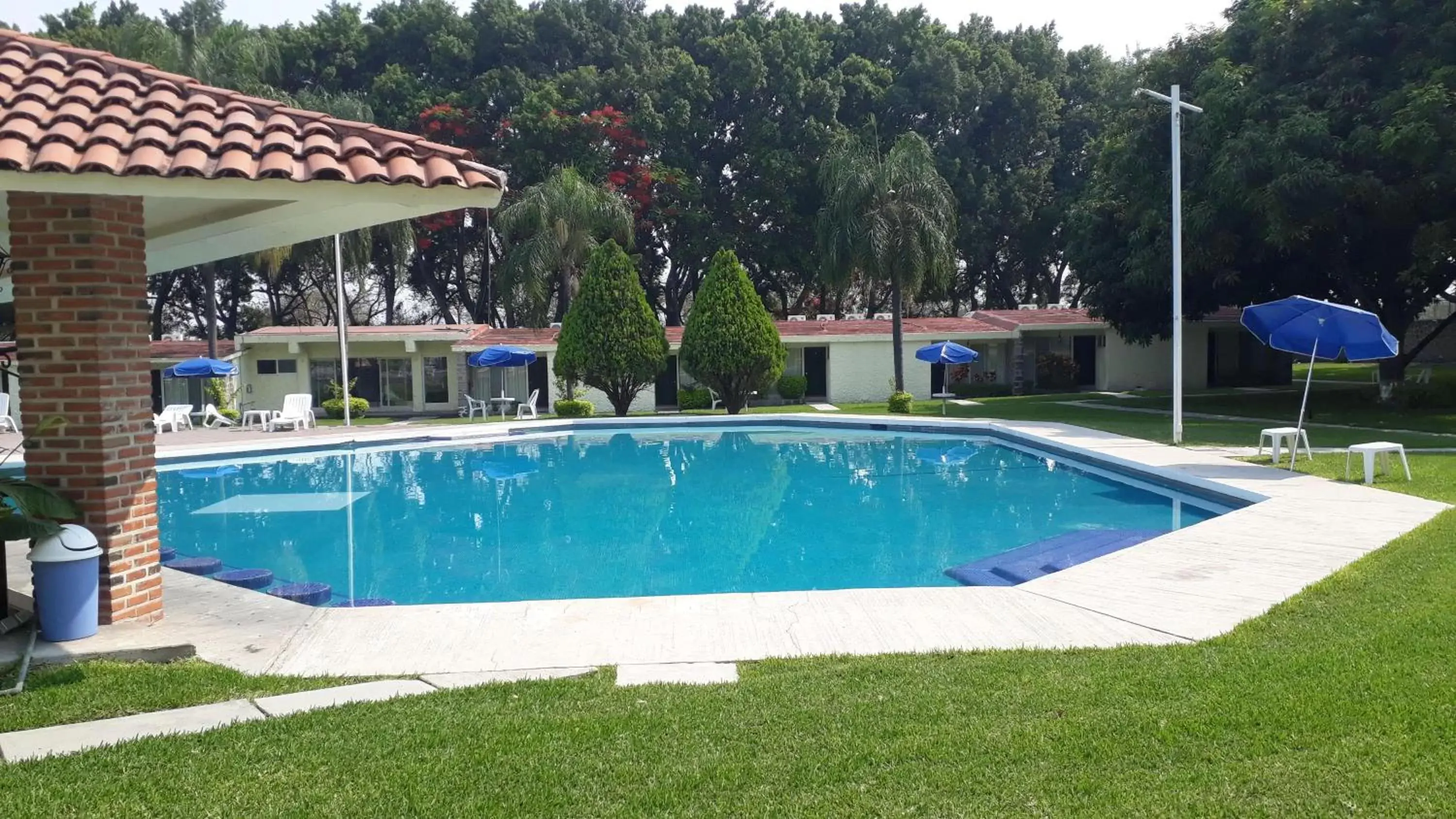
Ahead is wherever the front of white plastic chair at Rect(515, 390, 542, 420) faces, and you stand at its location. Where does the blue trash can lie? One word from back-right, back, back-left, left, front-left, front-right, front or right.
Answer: left

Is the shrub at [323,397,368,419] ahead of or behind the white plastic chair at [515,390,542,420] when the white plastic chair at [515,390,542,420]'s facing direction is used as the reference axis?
ahead

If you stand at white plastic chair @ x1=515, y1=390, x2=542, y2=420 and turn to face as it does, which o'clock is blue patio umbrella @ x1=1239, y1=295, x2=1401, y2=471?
The blue patio umbrella is roughly at 8 o'clock from the white plastic chair.

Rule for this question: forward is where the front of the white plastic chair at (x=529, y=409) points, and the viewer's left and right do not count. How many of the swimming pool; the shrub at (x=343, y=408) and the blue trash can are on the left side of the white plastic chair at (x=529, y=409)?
2

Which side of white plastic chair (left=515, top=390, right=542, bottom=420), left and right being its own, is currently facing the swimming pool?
left

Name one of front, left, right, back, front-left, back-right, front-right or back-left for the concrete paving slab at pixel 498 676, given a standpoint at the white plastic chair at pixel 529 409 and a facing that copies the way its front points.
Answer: left

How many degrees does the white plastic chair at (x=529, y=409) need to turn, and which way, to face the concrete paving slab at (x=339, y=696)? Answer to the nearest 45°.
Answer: approximately 90° to its left

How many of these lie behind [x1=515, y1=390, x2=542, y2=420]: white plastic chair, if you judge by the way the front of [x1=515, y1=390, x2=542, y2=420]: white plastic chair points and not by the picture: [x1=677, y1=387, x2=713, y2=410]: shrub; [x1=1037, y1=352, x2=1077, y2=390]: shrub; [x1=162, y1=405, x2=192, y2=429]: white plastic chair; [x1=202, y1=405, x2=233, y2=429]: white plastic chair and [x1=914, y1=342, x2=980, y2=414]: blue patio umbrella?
3

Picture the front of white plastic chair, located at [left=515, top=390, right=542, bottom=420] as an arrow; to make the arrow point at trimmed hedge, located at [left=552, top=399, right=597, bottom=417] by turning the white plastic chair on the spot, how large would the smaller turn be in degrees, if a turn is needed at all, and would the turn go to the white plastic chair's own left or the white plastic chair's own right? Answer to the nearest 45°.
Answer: approximately 135° to the white plastic chair's own left

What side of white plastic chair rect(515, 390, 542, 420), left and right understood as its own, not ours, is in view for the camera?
left

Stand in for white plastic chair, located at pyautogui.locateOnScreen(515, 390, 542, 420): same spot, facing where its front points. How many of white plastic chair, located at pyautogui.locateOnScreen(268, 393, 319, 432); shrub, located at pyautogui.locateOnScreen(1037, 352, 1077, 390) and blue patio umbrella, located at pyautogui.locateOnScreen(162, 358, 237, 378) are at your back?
1

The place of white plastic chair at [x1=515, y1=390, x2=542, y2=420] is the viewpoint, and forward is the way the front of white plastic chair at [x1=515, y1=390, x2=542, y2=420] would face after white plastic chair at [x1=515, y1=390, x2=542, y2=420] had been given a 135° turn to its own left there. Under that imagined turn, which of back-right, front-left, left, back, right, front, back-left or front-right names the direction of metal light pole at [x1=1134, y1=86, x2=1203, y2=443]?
front

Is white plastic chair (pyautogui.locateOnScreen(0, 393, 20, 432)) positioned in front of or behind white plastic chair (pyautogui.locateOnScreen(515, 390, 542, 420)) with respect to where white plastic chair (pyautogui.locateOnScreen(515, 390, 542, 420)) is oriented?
in front

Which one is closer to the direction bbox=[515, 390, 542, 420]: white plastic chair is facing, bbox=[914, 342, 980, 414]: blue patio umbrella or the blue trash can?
the blue trash can

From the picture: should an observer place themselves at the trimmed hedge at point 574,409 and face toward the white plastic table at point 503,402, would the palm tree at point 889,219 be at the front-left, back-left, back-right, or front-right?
back-right

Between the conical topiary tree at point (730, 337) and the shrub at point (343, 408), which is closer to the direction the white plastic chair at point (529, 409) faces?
the shrub
